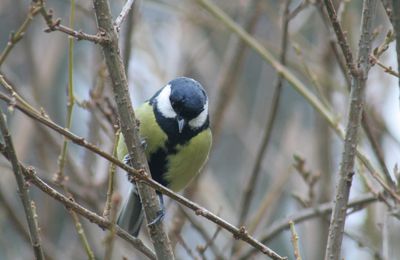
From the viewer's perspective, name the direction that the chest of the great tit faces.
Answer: toward the camera

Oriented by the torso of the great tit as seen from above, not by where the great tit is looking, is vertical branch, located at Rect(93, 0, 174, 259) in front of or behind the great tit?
in front
